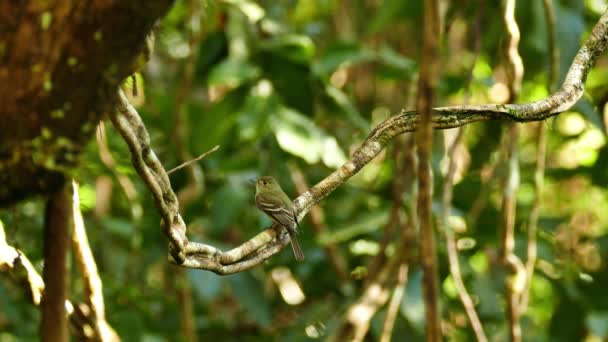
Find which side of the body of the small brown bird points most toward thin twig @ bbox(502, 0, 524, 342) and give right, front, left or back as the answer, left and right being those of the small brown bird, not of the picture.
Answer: back

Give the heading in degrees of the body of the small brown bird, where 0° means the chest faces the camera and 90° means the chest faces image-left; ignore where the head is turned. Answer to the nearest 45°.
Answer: approximately 135°

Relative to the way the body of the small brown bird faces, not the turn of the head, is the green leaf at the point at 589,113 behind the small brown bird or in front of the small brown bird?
behind

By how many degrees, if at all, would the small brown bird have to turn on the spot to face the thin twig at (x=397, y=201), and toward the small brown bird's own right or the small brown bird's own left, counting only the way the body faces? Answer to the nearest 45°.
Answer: approximately 135° to the small brown bird's own right
